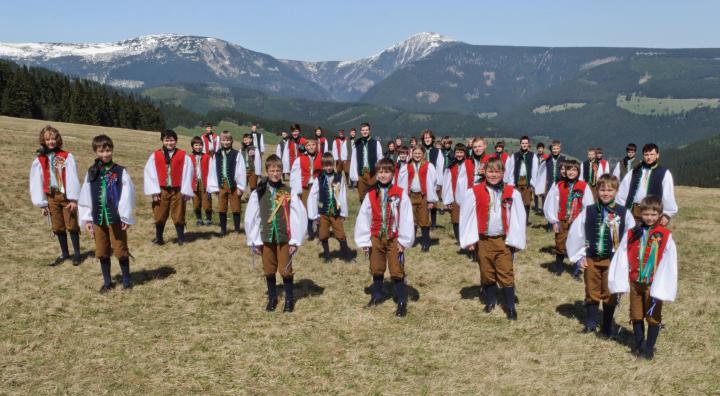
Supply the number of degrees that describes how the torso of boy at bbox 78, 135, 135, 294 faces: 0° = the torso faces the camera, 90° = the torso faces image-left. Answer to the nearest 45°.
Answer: approximately 0°

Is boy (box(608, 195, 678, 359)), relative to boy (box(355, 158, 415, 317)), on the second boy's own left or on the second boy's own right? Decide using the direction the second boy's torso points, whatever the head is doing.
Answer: on the second boy's own left

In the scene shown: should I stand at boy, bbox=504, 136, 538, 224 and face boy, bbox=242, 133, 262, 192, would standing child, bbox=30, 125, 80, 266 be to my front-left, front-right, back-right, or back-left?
front-left

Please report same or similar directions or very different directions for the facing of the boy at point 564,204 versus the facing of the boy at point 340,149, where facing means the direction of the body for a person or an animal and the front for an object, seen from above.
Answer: same or similar directions

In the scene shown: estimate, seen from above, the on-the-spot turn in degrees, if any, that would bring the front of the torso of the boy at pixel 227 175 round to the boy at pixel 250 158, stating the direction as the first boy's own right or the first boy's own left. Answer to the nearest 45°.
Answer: approximately 180°

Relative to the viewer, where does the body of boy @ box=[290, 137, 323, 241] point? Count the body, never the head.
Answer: toward the camera

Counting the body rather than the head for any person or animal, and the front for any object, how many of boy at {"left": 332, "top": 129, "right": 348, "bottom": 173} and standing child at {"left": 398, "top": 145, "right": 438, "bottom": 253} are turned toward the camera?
2

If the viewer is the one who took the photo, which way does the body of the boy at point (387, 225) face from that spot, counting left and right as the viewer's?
facing the viewer

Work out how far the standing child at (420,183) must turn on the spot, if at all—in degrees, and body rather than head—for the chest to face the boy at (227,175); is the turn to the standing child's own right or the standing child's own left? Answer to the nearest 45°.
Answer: approximately 90° to the standing child's own right

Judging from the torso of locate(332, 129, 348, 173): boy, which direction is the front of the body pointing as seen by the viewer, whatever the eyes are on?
toward the camera
